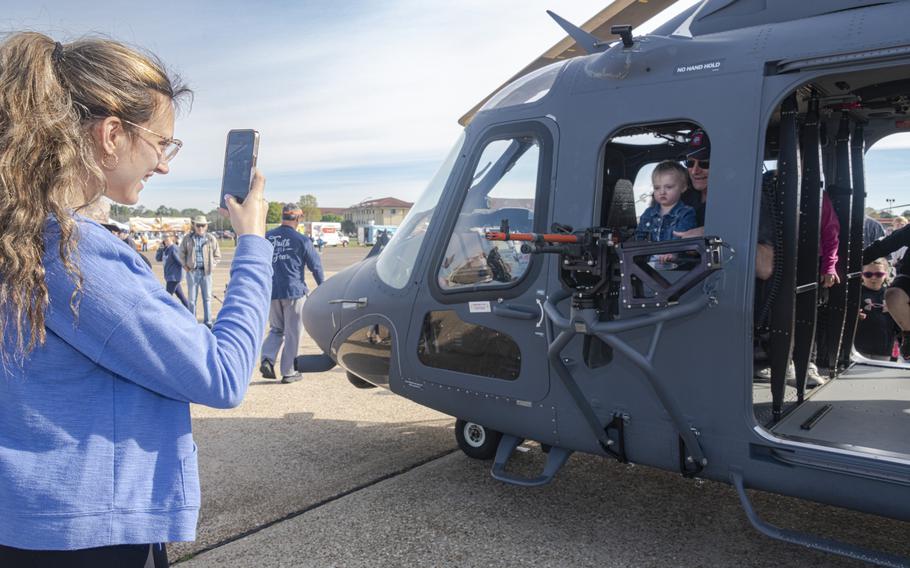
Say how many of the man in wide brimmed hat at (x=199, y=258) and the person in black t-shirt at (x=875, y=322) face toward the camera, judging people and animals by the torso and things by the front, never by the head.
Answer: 2

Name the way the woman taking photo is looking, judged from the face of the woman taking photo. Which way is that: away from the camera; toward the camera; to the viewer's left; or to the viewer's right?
to the viewer's right

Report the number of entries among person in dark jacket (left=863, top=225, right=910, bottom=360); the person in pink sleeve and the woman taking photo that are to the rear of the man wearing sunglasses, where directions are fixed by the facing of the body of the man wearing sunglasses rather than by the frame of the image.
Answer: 2
